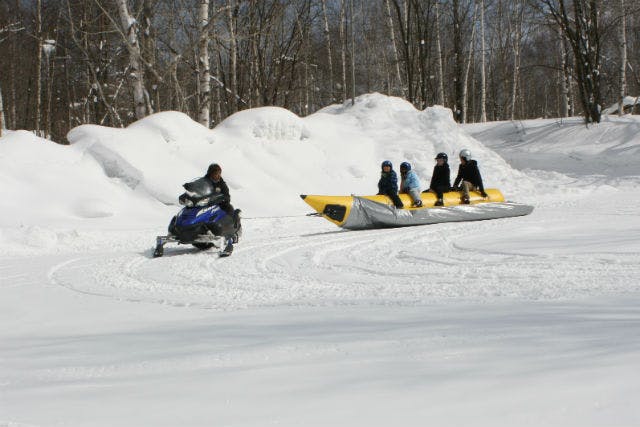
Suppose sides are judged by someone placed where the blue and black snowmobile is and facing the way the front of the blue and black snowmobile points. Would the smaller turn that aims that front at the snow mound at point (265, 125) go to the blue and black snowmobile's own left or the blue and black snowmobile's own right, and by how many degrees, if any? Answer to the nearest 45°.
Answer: approximately 135° to the blue and black snowmobile's own right

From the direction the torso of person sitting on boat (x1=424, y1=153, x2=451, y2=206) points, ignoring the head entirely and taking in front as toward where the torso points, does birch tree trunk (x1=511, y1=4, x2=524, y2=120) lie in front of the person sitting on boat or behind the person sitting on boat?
behind

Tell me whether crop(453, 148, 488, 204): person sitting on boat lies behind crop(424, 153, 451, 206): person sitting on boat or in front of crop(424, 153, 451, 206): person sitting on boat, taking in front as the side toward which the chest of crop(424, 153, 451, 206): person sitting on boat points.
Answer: behind

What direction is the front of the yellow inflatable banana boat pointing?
to the viewer's left

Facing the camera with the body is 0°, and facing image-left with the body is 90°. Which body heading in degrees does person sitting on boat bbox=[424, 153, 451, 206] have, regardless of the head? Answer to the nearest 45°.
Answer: approximately 45°

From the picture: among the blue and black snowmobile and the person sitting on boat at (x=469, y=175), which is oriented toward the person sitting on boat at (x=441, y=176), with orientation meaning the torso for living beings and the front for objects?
the person sitting on boat at (x=469, y=175)

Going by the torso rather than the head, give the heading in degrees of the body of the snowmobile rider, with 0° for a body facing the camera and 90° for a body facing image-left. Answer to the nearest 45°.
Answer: approximately 45°

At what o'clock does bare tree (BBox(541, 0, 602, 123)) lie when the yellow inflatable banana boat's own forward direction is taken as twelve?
The bare tree is roughly at 4 o'clock from the yellow inflatable banana boat.

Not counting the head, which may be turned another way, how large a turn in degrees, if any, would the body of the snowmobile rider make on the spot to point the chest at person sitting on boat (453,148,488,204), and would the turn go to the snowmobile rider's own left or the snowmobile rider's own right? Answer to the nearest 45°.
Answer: approximately 180°

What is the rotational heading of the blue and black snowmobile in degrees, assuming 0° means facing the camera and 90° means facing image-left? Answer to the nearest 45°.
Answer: approximately 45°
